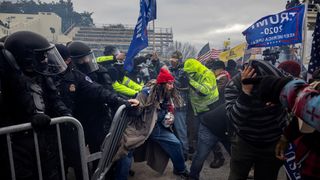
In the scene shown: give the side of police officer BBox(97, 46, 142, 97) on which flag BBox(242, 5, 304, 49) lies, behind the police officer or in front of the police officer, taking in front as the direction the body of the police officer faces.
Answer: in front

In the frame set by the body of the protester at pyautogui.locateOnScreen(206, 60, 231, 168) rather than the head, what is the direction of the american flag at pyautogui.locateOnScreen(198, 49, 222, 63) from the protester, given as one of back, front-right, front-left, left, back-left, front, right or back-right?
right

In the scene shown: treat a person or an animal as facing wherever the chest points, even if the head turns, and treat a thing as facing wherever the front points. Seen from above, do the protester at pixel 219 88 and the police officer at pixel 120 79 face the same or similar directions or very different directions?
very different directions

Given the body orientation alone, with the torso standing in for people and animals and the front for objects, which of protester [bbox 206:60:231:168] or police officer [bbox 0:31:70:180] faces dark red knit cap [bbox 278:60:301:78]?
the police officer

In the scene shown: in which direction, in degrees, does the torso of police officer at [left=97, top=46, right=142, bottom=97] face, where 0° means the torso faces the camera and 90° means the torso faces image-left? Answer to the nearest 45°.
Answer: approximately 270°

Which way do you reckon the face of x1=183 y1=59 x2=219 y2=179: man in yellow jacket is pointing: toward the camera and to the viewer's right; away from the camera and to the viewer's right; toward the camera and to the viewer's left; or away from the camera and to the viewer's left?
away from the camera and to the viewer's left

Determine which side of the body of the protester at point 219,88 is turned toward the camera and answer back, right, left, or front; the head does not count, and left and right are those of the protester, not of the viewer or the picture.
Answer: left

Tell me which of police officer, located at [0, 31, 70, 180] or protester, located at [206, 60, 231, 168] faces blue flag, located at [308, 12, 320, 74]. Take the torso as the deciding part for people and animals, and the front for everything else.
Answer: the police officer

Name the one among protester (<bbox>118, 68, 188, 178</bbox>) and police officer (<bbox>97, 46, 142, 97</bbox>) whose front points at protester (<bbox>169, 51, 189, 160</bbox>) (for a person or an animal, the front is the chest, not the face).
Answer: the police officer

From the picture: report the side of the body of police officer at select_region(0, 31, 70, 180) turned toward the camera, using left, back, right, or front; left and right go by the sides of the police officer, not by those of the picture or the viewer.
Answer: right

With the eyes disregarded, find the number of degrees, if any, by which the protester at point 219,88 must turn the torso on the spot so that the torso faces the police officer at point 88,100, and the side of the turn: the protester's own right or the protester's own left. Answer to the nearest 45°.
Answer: approximately 45° to the protester's own left

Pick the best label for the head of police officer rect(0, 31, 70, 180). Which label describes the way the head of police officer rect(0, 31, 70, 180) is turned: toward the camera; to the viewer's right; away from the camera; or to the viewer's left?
to the viewer's right

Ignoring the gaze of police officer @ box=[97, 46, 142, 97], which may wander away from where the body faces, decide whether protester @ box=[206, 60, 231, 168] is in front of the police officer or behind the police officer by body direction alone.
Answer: in front
